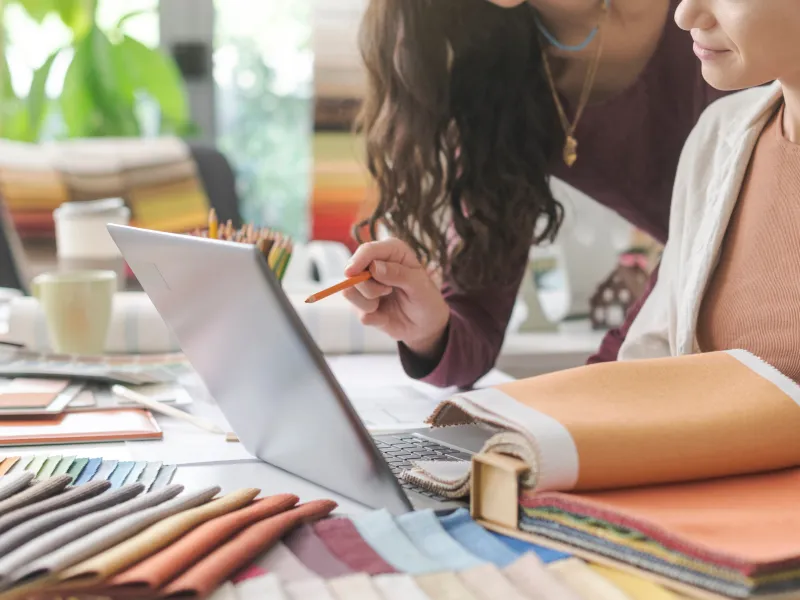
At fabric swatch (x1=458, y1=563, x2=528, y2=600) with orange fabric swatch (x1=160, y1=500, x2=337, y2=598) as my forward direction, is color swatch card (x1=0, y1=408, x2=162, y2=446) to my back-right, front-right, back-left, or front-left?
front-right

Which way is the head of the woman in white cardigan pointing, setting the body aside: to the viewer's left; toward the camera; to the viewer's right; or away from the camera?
to the viewer's left

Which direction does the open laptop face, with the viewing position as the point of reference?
facing away from the viewer and to the right of the viewer

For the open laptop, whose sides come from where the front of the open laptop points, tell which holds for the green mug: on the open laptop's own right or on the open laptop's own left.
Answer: on the open laptop's own left

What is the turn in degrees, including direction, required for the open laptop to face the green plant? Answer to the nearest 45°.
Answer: approximately 45° to its left
